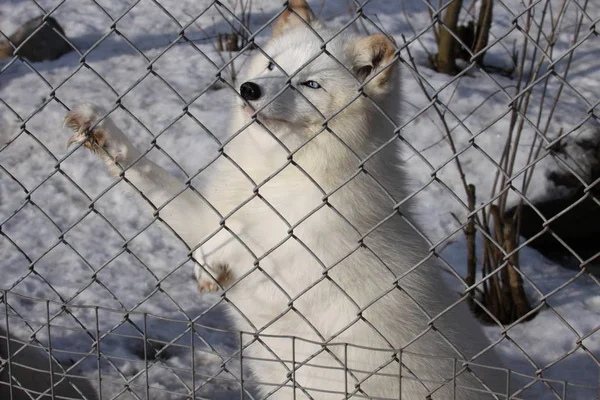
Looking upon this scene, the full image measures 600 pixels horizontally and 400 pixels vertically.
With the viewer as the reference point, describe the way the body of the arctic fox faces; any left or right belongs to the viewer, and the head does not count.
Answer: facing the viewer and to the left of the viewer

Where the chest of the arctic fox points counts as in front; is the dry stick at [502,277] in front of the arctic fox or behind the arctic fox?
behind

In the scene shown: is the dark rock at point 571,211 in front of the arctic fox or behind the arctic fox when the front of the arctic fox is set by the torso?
behind

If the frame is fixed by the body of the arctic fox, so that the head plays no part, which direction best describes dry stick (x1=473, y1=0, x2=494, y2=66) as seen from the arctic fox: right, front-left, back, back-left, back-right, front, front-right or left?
back

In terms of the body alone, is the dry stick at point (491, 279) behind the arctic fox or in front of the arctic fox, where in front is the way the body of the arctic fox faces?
behind
